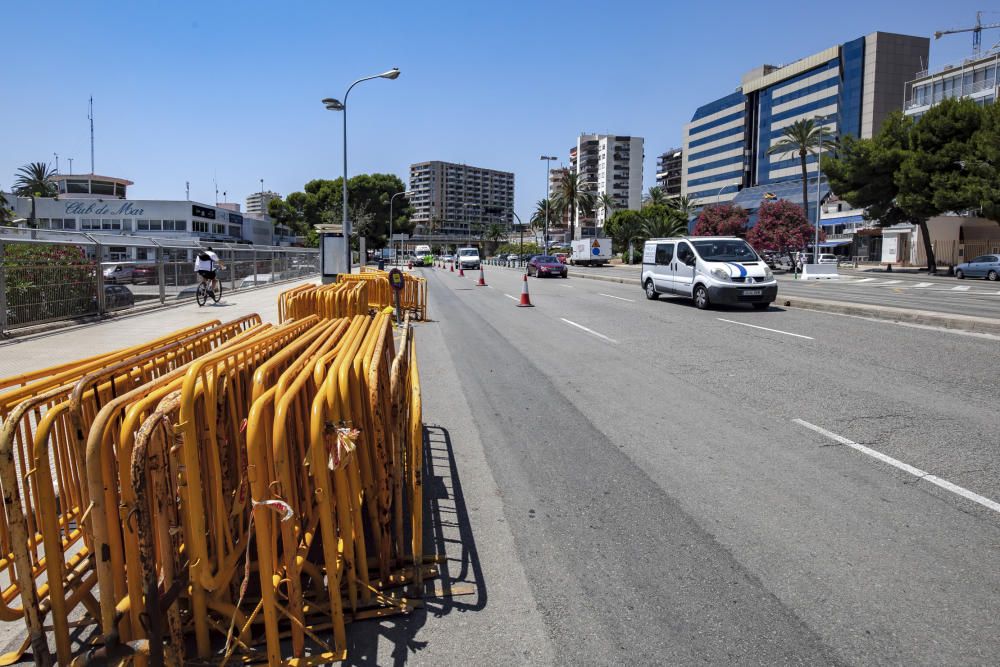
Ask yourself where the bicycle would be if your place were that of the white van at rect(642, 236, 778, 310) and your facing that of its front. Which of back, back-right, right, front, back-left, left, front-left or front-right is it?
back-right

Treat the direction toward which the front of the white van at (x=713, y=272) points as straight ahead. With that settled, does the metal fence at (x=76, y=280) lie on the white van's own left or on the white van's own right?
on the white van's own right

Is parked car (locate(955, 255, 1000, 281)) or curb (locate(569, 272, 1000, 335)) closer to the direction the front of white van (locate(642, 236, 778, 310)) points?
the curb

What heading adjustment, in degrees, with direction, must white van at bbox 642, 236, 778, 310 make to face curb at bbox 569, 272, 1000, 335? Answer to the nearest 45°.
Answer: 0° — it already faces it

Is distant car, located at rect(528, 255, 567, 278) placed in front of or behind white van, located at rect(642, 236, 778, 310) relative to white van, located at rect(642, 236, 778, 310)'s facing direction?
behind

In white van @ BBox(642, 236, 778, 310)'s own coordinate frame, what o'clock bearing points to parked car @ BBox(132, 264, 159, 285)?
The parked car is roughly at 4 o'clock from the white van.

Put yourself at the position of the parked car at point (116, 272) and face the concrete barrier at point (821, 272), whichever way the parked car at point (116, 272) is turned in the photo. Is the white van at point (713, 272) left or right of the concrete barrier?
right

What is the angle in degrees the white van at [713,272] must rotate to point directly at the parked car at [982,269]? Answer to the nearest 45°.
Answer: approximately 90° to its left

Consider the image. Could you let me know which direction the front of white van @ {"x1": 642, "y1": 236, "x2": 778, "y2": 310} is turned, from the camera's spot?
facing the viewer and to the right of the viewer

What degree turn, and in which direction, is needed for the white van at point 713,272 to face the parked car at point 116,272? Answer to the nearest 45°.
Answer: approximately 135° to its right

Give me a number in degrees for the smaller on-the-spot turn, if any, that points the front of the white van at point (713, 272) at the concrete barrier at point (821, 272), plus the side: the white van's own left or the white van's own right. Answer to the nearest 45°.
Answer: approximately 135° to the white van's own left

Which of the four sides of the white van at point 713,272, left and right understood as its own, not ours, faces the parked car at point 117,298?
right
